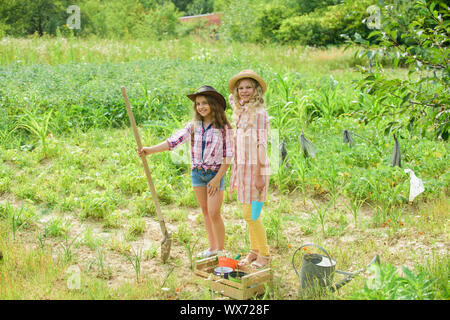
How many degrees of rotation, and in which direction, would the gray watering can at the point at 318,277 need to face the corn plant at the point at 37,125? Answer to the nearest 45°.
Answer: approximately 135° to its left

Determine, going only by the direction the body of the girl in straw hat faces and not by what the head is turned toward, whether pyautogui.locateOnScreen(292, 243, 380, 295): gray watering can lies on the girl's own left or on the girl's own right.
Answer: on the girl's own left

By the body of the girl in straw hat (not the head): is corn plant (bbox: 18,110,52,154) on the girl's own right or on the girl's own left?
on the girl's own right

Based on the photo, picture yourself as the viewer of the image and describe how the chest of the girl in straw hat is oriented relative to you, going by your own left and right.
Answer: facing the viewer and to the left of the viewer

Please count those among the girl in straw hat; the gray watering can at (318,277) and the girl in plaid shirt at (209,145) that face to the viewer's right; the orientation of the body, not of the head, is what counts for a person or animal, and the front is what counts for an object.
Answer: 1

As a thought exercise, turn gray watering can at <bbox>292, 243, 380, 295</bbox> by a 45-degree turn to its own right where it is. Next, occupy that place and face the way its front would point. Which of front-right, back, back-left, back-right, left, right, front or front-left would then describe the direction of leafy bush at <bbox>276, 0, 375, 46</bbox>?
back-left

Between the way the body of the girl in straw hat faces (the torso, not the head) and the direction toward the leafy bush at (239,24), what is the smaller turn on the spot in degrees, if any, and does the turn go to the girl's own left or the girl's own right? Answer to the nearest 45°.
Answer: approximately 135° to the girl's own right

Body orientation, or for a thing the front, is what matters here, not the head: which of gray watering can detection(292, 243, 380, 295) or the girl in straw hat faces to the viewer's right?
the gray watering can

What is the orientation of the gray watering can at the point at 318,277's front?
to the viewer's right

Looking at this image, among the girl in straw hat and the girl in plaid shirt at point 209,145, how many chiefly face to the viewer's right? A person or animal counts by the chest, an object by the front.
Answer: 0

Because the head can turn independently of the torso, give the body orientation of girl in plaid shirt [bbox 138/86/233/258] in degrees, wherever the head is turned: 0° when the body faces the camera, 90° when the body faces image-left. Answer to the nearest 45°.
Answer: approximately 45°
